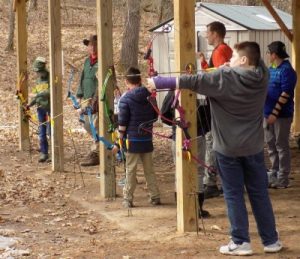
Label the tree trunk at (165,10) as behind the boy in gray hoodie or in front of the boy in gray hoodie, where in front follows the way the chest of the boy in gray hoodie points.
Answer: in front

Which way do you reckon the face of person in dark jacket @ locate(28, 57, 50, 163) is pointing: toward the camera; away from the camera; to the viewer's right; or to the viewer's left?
to the viewer's left

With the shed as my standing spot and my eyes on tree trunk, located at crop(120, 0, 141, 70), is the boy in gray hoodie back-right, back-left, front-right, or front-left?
back-left

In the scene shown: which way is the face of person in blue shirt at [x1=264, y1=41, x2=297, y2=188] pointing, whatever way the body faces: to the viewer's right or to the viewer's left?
to the viewer's left

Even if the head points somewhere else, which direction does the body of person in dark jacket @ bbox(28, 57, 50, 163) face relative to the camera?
to the viewer's left

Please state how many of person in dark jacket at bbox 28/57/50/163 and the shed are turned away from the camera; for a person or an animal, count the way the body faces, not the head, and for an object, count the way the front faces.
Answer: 0

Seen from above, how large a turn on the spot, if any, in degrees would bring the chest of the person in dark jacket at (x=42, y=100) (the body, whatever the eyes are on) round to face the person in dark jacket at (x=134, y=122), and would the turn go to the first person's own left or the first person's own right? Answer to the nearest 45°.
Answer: approximately 90° to the first person's own left

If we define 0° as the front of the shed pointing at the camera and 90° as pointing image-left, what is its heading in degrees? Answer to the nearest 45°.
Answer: approximately 45°

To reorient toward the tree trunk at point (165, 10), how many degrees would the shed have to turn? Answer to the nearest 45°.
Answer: approximately 135° to its right

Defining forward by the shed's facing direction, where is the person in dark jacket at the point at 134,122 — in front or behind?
in front
